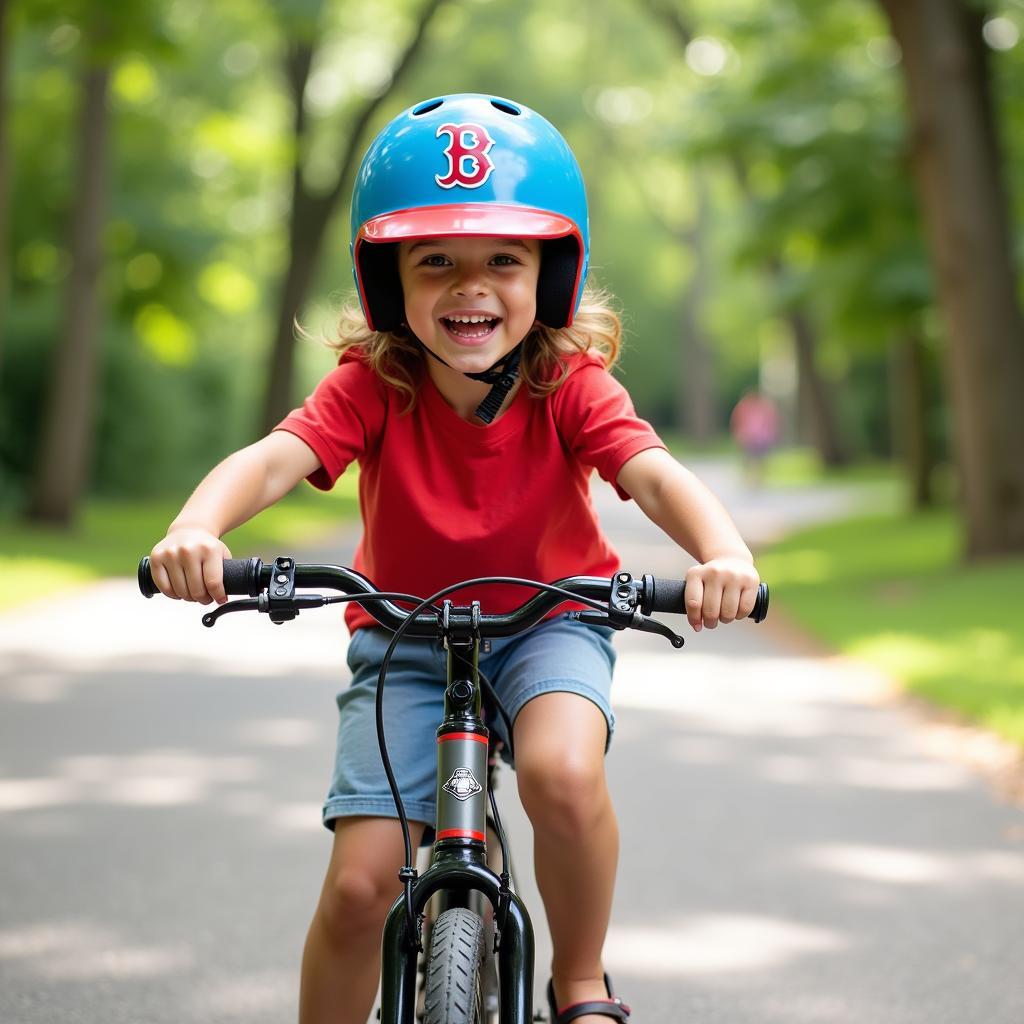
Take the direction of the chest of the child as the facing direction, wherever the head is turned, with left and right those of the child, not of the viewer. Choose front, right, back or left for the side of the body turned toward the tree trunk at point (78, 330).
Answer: back

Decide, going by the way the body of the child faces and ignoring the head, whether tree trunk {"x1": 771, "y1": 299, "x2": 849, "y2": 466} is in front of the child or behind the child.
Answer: behind

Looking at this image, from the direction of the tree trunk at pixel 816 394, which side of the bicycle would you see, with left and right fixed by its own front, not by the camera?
back

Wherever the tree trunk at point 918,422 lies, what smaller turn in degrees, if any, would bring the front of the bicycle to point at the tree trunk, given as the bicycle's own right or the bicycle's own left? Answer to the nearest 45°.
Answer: approximately 180°

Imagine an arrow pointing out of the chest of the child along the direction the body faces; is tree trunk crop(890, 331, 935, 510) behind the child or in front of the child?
behind

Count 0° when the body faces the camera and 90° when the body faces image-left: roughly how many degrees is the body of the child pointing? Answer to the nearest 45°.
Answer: approximately 0°

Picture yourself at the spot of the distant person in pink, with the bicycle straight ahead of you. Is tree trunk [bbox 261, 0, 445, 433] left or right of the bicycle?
right

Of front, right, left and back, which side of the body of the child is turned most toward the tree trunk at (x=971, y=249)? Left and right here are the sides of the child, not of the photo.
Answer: back

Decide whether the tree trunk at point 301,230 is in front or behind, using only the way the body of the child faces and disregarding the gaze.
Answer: behind
